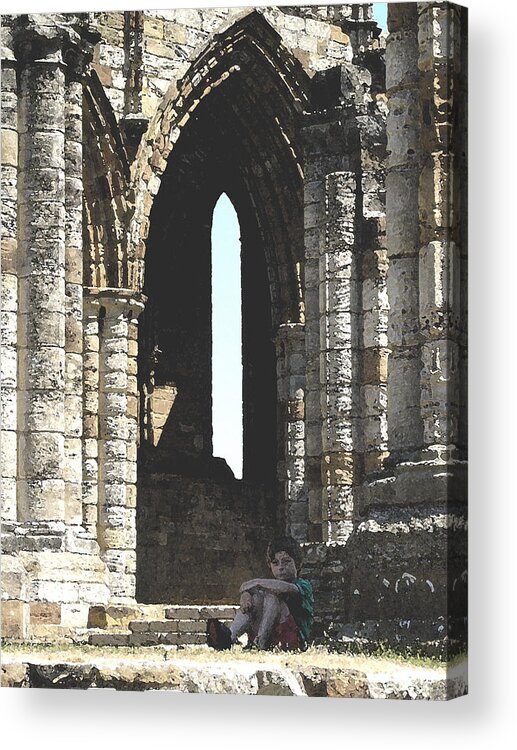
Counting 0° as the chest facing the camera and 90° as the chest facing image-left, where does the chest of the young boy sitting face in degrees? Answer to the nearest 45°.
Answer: approximately 45°
